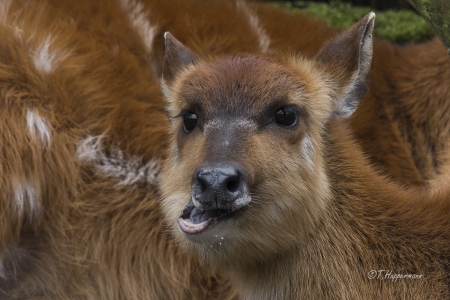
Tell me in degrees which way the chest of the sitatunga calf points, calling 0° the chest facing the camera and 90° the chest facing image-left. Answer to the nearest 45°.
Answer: approximately 45°
